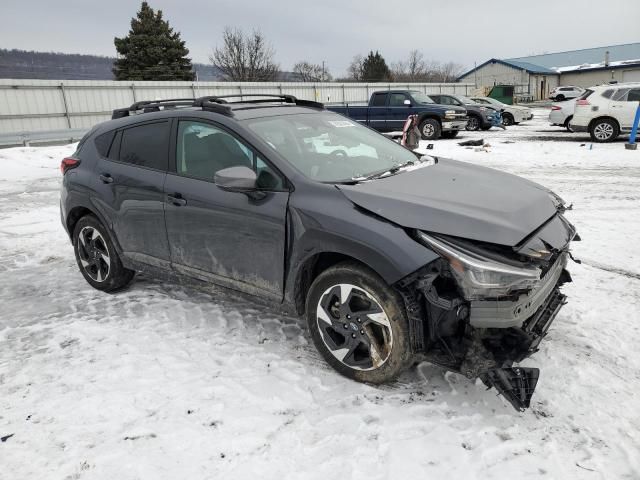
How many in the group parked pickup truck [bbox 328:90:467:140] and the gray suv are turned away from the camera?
0

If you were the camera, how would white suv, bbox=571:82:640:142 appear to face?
facing to the right of the viewer

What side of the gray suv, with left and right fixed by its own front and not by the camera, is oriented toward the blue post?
left

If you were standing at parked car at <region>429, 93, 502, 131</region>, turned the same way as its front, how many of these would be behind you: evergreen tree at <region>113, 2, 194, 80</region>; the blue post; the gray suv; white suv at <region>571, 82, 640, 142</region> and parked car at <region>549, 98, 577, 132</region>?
1

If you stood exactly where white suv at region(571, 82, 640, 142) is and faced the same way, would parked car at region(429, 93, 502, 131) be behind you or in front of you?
behind

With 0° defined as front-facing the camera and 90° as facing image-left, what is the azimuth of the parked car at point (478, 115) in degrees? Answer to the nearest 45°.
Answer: approximately 315°

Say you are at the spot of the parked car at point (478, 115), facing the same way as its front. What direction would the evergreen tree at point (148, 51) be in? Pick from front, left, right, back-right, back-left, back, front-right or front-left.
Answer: back

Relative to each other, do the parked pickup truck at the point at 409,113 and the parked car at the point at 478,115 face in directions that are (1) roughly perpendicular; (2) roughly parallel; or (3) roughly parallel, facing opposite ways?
roughly parallel

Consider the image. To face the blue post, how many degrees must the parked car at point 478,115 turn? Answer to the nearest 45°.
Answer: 0° — it already faces it

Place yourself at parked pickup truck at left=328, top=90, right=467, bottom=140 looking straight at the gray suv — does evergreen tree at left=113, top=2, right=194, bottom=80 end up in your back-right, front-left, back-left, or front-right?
back-right

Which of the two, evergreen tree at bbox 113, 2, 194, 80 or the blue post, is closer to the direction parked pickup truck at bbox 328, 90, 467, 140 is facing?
the blue post

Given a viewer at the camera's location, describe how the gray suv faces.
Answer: facing the viewer and to the right of the viewer
